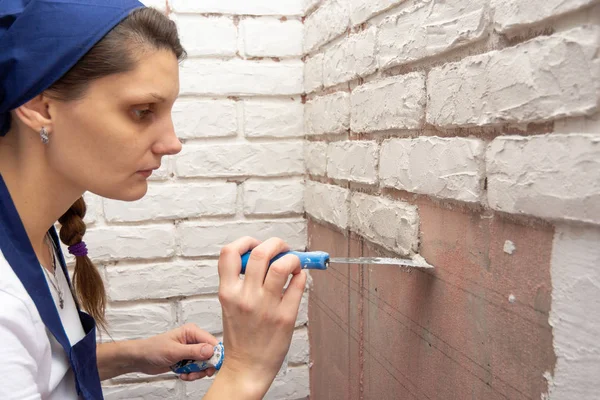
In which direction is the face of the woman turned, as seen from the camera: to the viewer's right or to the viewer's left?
to the viewer's right

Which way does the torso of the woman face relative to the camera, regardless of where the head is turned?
to the viewer's right
